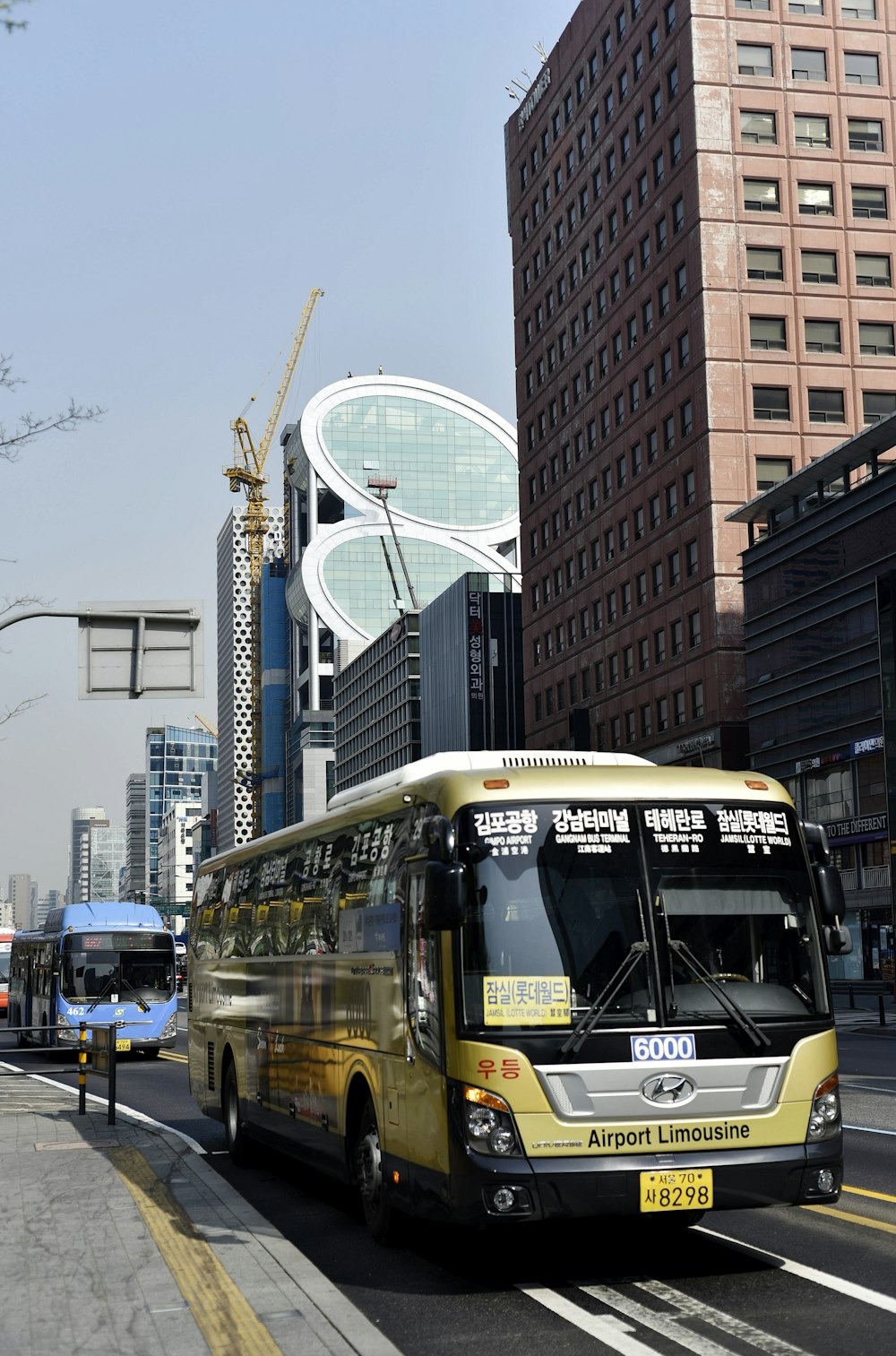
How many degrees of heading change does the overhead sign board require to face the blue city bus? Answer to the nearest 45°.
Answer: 0° — it already faces it

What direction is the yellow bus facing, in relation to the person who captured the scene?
facing the viewer and to the right of the viewer

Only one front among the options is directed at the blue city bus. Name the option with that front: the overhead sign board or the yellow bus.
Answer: the overhead sign board

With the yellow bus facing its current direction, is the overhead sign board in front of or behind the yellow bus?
behind

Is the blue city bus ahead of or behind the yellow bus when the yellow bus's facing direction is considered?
behind

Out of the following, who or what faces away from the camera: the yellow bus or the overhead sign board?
the overhead sign board

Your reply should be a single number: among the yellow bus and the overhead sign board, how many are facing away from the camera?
1

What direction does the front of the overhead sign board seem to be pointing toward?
away from the camera
